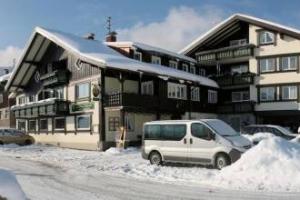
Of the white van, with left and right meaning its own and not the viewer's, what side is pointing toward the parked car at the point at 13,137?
back

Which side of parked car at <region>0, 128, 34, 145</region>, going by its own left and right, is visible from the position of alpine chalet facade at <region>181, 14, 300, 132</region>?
front

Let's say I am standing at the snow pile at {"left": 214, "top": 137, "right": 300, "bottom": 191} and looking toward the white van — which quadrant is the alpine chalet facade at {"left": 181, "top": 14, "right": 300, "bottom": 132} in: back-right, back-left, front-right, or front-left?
front-right

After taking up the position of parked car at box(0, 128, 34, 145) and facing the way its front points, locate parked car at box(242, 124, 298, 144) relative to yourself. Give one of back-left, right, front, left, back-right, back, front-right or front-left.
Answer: front-right

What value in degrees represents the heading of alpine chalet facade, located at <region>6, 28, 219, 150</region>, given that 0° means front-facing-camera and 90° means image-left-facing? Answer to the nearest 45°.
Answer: approximately 45°

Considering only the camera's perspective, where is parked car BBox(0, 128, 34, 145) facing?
facing to the right of the viewer

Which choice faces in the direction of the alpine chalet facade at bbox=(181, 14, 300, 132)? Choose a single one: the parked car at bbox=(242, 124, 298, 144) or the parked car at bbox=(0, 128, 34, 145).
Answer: the parked car at bbox=(0, 128, 34, 145)
